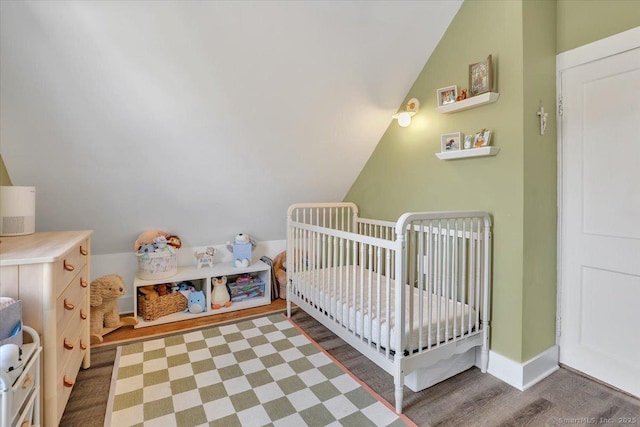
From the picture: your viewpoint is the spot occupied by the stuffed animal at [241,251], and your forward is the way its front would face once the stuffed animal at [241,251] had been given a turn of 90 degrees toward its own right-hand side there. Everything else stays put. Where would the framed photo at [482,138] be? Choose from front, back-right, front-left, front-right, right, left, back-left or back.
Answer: back-left

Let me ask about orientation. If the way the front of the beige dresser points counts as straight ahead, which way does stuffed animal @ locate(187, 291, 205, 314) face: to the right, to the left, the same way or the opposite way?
to the right

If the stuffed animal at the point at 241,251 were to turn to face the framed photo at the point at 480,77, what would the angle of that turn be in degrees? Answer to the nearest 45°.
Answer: approximately 45° to its left

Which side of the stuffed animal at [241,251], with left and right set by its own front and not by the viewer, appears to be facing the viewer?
front

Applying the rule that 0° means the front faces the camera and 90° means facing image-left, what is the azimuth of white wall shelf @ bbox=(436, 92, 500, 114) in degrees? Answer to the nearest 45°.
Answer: approximately 45°

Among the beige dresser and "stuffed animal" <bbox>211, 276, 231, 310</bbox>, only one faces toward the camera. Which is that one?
the stuffed animal

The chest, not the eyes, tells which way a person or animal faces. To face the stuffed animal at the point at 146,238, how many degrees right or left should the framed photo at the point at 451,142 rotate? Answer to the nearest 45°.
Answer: approximately 45° to its right

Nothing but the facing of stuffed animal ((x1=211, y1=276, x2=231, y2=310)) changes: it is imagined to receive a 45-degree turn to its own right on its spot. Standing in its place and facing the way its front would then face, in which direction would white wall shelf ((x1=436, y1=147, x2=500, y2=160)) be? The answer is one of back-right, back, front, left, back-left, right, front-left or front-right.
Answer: left

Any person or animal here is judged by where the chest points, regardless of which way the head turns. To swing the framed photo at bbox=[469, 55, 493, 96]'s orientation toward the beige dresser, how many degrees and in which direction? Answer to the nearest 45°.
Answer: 0° — it already faces it

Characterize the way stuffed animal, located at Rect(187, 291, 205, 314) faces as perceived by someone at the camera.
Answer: facing the viewer

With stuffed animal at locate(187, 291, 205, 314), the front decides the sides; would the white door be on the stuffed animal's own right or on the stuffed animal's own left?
on the stuffed animal's own left
